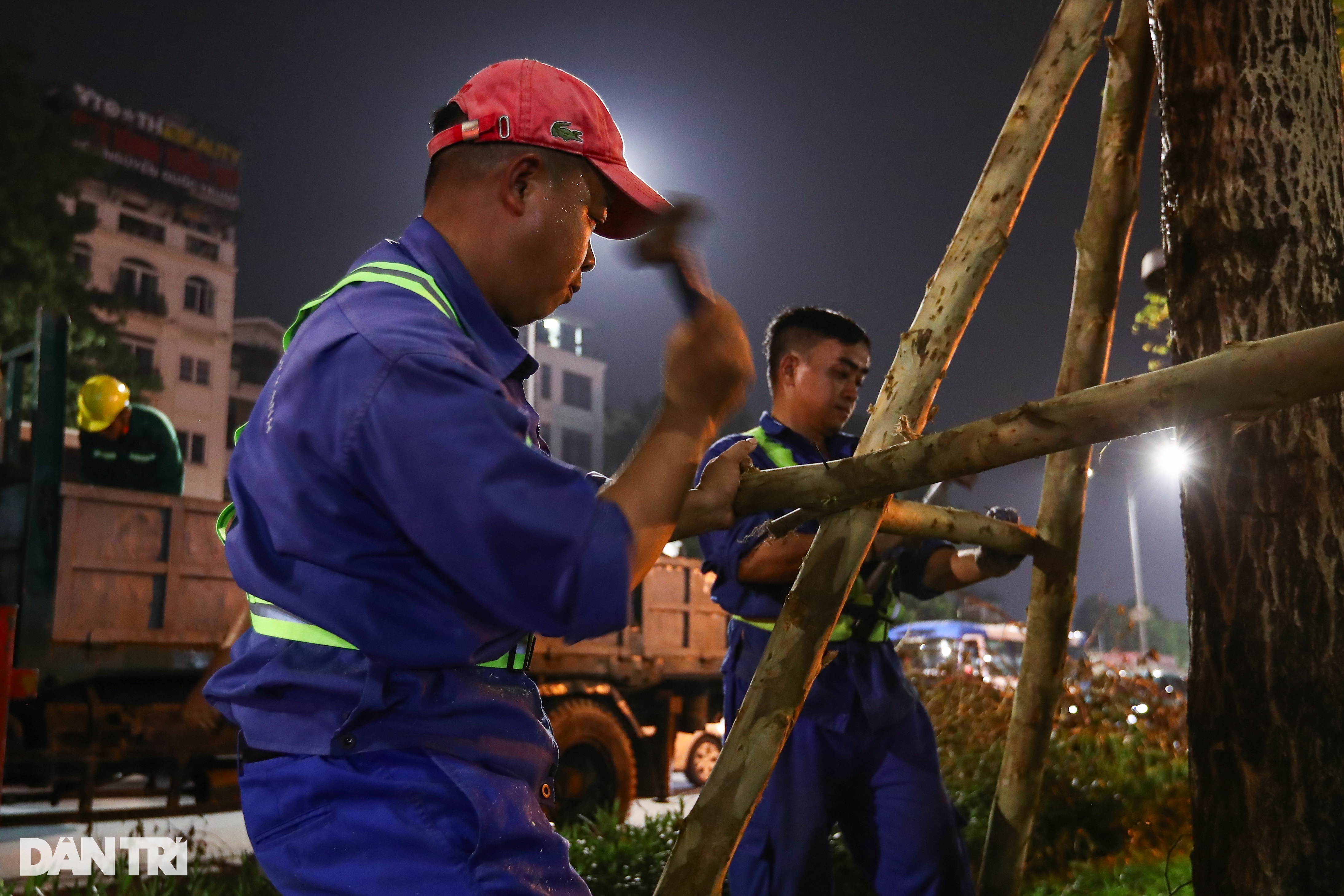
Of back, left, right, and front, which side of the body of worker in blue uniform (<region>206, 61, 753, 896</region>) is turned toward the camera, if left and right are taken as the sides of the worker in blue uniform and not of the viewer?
right

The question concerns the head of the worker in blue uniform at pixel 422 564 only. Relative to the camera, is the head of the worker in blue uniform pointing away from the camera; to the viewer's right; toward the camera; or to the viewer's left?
to the viewer's right

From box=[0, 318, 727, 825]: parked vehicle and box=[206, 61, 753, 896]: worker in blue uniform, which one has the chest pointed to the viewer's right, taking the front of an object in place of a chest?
the worker in blue uniform

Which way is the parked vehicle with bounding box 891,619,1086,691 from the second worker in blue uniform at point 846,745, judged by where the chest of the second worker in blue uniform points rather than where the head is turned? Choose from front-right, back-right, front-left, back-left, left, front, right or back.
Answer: back-left

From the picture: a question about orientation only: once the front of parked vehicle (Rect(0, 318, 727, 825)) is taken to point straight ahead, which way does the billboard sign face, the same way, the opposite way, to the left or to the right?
to the left

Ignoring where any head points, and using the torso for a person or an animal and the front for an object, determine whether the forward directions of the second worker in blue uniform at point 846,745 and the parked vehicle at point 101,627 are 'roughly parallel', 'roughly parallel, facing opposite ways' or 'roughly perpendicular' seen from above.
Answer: roughly perpendicular

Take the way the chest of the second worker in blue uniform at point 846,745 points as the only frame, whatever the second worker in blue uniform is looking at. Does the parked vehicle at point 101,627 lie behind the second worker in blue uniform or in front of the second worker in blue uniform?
behind

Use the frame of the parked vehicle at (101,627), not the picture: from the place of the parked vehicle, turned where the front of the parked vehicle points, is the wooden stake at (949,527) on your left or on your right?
on your left

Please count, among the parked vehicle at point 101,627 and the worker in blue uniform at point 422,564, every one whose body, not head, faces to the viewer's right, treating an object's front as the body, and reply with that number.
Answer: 1

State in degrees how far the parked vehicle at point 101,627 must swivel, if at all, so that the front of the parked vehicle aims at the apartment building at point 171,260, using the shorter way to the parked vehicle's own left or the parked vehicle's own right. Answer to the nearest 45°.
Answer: approximately 135° to the parked vehicle's own right

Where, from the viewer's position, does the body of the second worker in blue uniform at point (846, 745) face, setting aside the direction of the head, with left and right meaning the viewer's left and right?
facing the viewer and to the right of the viewer

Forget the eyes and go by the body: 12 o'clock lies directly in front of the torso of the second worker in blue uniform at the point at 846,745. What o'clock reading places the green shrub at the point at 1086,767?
The green shrub is roughly at 8 o'clock from the second worker in blue uniform.

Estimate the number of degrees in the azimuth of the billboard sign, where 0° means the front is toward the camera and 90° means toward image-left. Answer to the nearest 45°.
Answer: approximately 315°

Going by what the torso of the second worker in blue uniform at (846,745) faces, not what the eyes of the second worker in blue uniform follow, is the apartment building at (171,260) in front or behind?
behind
